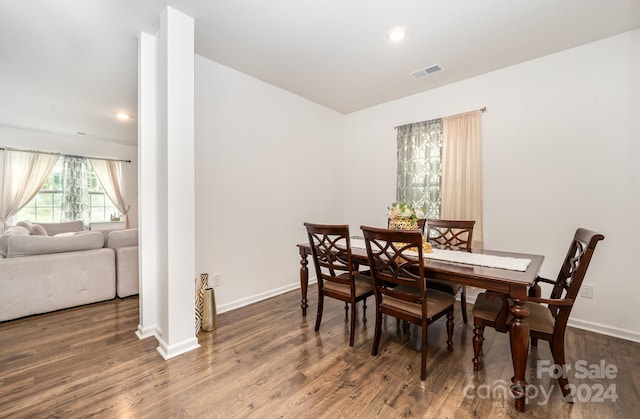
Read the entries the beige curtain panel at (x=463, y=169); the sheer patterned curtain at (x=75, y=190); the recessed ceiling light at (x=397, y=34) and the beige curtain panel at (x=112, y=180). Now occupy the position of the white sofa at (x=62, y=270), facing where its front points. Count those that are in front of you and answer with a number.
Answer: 2

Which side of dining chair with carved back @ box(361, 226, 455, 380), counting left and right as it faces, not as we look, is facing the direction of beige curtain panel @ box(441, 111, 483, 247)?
front

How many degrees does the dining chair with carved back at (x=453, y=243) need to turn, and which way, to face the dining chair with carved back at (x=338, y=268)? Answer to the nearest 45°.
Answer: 0° — it already faces it

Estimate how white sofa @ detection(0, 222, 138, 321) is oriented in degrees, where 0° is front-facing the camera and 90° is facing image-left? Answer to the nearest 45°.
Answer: approximately 180°

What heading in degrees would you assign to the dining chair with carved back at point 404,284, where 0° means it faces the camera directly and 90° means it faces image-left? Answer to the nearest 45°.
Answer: approximately 225°

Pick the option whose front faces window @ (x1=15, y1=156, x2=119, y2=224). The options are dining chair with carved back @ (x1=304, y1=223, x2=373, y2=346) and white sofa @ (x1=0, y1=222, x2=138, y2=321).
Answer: the white sofa

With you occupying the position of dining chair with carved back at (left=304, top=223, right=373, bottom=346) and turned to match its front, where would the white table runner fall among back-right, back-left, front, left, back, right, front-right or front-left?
front-right
